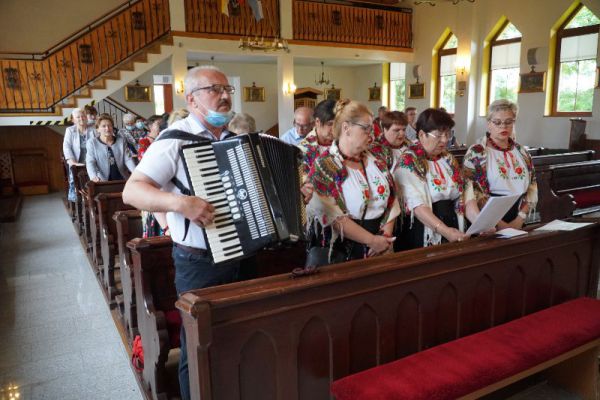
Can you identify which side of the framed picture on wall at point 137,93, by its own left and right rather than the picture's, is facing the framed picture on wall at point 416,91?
left

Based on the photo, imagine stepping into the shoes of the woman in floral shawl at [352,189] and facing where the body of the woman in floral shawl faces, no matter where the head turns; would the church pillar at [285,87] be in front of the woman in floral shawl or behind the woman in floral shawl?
behind

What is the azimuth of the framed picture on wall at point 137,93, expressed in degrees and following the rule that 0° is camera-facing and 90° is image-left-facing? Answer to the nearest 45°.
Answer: approximately 0°

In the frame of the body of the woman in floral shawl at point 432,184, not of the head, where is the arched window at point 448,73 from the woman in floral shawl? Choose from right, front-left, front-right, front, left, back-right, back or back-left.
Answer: back-left

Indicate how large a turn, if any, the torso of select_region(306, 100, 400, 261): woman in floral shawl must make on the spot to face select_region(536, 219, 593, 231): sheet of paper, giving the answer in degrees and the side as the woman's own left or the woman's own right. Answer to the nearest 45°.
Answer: approximately 45° to the woman's own left

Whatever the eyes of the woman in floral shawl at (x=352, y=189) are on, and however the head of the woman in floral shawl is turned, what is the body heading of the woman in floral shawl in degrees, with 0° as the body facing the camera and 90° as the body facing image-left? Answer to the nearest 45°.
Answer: approximately 315°

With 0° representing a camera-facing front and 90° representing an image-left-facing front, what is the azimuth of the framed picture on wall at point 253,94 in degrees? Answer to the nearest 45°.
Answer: approximately 0°

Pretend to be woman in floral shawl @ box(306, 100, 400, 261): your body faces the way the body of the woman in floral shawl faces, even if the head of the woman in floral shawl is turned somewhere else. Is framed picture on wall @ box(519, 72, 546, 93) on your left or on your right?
on your left

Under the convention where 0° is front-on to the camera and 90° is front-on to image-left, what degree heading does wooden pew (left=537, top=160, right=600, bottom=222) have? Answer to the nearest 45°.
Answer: approximately 315°

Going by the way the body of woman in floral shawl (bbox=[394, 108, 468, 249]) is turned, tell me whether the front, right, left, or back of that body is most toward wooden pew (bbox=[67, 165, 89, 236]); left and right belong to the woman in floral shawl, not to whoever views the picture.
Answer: back

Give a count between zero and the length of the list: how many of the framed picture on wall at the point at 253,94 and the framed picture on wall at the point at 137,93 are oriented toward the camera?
2

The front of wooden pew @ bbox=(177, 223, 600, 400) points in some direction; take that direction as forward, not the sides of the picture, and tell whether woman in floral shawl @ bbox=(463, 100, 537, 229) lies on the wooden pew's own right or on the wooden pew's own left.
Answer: on the wooden pew's own left
